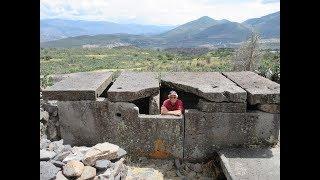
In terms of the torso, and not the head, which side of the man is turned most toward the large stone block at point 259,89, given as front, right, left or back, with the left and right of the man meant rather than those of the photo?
left

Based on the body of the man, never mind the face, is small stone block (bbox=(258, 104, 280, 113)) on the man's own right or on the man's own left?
on the man's own left

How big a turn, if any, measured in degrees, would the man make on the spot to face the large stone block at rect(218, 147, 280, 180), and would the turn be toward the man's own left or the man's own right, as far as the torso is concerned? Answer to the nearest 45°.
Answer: approximately 45° to the man's own left

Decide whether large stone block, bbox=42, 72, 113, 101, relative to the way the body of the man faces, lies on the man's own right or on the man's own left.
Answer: on the man's own right

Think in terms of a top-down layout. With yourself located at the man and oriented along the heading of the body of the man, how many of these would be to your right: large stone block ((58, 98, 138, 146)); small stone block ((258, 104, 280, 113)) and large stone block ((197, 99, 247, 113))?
1

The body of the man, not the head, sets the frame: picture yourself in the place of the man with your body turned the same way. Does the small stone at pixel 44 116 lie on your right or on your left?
on your right

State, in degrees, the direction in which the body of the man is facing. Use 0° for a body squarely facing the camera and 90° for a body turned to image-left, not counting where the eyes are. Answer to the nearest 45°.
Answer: approximately 0°
